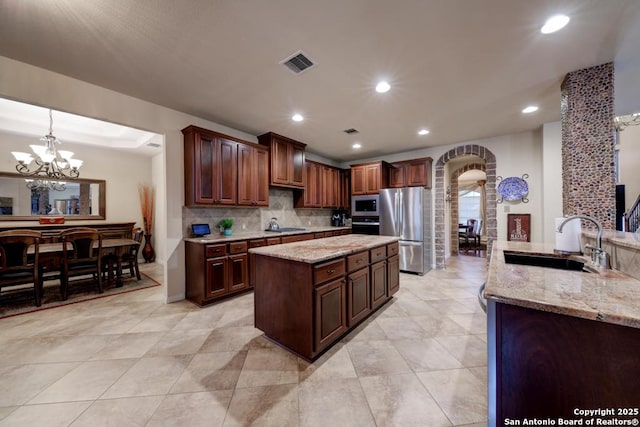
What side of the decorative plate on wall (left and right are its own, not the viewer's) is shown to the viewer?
front

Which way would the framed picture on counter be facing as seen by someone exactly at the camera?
facing the viewer

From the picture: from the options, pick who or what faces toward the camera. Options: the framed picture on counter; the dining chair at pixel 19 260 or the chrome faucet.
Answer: the framed picture on counter

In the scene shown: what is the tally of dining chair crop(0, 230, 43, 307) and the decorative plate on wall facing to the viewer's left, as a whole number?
0

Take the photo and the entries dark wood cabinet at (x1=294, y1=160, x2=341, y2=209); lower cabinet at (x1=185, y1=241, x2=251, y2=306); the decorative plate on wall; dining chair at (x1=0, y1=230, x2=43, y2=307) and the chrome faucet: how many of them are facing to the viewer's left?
1

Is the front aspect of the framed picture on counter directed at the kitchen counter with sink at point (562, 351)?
yes

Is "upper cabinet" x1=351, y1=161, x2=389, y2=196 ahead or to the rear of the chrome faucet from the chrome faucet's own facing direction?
ahead

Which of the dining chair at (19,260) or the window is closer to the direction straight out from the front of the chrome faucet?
the dining chair

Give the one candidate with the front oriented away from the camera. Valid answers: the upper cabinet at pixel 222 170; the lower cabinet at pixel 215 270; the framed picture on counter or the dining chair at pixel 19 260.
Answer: the dining chair

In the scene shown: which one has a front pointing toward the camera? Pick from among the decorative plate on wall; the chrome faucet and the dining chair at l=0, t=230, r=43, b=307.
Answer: the decorative plate on wall

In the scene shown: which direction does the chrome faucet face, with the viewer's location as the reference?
facing to the left of the viewer

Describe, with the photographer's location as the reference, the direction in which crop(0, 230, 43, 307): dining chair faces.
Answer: facing away from the viewer

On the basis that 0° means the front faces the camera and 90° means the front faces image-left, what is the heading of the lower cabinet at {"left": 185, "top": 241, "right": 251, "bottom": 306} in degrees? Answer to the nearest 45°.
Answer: approximately 315°

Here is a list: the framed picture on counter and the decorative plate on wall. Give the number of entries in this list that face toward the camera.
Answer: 2

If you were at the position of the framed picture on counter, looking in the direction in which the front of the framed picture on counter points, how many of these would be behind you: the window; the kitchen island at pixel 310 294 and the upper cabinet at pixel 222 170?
1

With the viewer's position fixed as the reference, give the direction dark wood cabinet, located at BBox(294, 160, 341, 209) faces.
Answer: facing the viewer and to the right of the viewer
